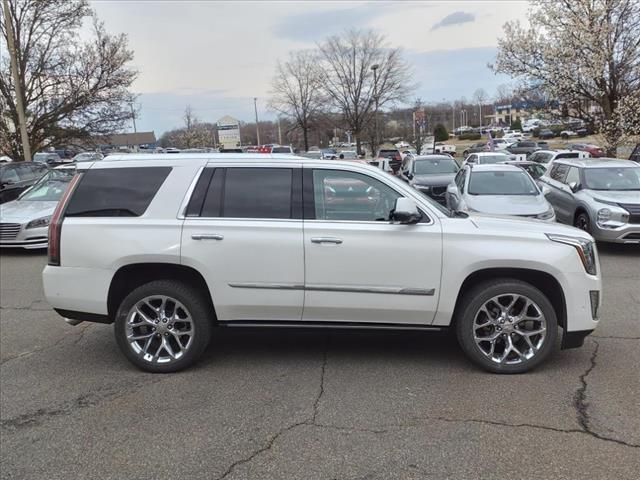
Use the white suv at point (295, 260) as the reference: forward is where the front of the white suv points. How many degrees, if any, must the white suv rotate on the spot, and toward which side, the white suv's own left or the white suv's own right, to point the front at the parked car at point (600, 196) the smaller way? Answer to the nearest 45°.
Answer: approximately 45° to the white suv's own left

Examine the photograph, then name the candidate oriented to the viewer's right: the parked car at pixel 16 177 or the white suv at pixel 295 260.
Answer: the white suv

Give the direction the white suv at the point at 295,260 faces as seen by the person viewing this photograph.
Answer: facing to the right of the viewer

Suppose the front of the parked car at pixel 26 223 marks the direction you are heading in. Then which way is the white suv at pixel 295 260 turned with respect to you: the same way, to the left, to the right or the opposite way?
to the left

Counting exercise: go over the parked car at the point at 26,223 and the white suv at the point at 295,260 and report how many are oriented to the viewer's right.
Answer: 1

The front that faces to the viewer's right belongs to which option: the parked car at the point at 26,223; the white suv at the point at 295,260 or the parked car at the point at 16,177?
the white suv

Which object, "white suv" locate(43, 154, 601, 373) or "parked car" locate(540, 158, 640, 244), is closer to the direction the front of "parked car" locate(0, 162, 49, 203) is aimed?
the white suv

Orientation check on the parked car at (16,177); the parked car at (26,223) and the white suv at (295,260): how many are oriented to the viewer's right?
1

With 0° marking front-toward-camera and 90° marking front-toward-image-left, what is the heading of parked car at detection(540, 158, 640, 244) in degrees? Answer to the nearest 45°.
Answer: approximately 315°

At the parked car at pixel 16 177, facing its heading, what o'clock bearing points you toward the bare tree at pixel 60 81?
The bare tree is roughly at 5 o'clock from the parked car.

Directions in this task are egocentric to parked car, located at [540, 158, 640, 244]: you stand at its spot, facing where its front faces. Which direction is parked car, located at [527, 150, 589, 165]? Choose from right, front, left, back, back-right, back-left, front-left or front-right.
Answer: back-left
